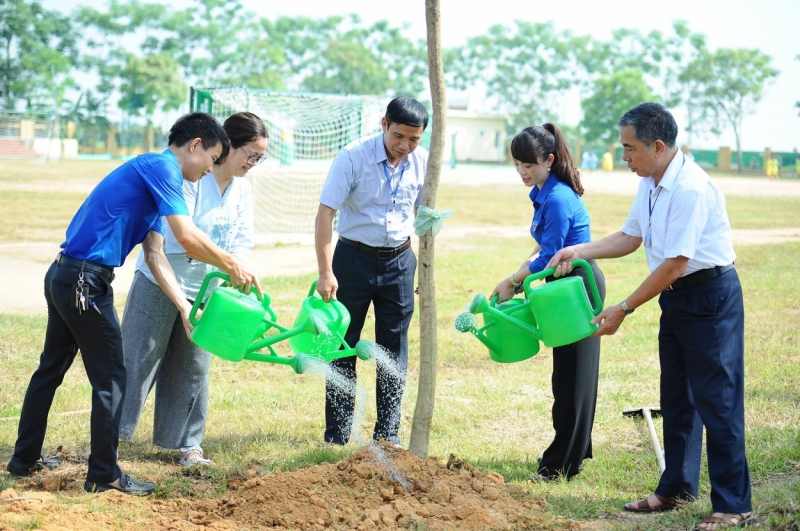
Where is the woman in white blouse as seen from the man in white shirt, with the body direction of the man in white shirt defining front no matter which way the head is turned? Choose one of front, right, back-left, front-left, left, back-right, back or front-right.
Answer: front

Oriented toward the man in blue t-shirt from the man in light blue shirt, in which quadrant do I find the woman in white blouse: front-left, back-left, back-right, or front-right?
front-right

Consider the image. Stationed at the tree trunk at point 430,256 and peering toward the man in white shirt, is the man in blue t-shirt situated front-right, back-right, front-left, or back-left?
back-right

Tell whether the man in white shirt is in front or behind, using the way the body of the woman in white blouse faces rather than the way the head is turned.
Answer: in front

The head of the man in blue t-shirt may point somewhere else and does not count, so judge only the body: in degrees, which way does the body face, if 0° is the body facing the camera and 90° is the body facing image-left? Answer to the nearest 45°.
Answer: approximately 270°

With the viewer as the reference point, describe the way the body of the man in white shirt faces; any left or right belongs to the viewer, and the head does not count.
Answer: facing to the left of the viewer

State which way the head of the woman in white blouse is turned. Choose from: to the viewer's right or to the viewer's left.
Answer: to the viewer's right

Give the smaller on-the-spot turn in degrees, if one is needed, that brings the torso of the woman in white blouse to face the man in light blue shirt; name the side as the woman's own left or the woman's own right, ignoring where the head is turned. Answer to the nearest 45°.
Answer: approximately 45° to the woman's own left

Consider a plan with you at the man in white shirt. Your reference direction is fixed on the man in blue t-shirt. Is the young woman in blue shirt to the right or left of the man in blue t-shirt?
right

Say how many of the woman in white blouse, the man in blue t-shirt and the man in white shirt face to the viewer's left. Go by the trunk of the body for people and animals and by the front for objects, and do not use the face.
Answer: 1

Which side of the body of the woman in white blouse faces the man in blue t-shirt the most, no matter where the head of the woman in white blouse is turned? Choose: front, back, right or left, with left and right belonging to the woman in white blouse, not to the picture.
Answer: right

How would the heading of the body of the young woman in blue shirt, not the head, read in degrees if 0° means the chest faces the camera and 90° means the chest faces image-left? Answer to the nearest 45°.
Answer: approximately 90°

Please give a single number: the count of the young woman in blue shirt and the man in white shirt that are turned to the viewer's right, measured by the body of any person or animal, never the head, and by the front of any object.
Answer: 0

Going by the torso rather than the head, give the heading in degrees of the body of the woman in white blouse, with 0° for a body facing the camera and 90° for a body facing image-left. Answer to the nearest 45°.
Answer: approximately 315°

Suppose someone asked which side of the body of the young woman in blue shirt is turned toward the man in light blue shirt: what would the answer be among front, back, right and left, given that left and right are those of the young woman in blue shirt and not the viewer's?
front
